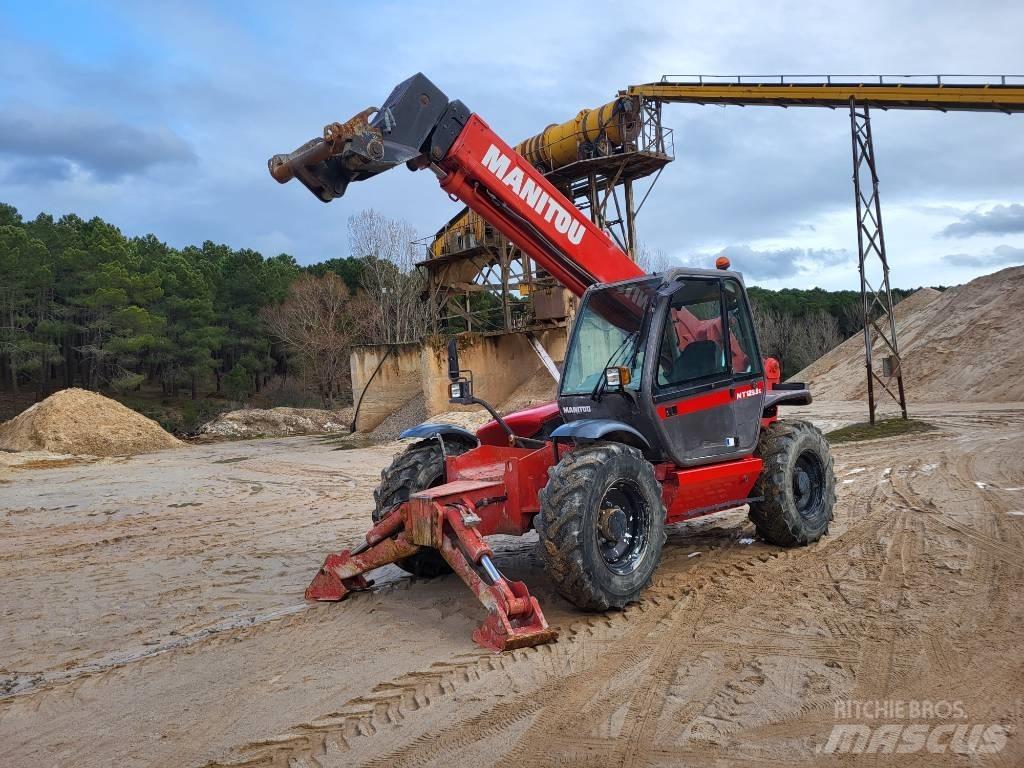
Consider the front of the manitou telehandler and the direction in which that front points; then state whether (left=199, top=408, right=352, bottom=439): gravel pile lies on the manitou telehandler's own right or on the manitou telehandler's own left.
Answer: on the manitou telehandler's own right

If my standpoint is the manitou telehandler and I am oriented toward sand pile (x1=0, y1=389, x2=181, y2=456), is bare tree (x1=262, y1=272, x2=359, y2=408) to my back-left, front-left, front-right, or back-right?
front-right

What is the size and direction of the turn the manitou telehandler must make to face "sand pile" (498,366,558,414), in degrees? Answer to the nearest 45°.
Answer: approximately 135° to its right

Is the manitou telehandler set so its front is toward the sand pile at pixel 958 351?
no

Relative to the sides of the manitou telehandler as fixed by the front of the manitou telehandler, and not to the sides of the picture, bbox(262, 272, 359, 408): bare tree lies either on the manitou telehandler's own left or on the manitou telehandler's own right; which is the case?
on the manitou telehandler's own right

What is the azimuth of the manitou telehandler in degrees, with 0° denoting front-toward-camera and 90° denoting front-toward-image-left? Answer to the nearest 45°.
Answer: approximately 45°

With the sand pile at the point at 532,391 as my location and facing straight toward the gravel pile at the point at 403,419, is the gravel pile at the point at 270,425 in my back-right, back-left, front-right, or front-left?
front-right

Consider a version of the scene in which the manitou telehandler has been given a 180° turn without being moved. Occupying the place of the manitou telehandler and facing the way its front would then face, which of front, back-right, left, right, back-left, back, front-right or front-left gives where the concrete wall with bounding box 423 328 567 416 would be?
front-left
